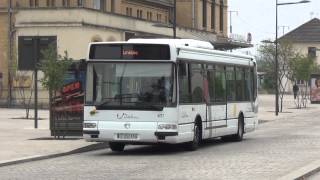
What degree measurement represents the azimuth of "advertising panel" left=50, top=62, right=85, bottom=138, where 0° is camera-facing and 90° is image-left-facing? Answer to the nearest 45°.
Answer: approximately 0°
